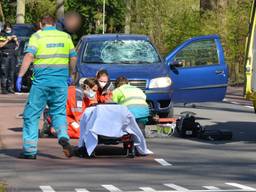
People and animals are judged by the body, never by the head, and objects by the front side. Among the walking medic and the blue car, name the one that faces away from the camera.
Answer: the walking medic

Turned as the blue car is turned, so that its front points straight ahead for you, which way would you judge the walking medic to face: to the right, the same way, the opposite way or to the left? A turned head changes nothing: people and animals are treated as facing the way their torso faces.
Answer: the opposite way

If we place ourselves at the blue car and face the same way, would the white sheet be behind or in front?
in front

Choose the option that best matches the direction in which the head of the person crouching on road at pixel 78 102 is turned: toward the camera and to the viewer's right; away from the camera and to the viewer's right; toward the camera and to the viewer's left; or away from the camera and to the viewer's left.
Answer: toward the camera and to the viewer's right

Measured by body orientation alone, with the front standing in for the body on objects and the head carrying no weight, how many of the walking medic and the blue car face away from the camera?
1

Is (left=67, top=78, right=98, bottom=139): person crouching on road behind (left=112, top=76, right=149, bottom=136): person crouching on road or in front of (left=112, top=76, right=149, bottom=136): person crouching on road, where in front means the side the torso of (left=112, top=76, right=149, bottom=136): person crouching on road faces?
in front

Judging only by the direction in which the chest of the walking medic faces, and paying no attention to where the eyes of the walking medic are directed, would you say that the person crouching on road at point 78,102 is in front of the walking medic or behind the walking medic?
in front

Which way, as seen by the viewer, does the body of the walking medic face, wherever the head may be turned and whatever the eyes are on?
away from the camera

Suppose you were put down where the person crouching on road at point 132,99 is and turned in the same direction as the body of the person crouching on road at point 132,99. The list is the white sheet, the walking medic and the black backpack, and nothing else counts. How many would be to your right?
1
